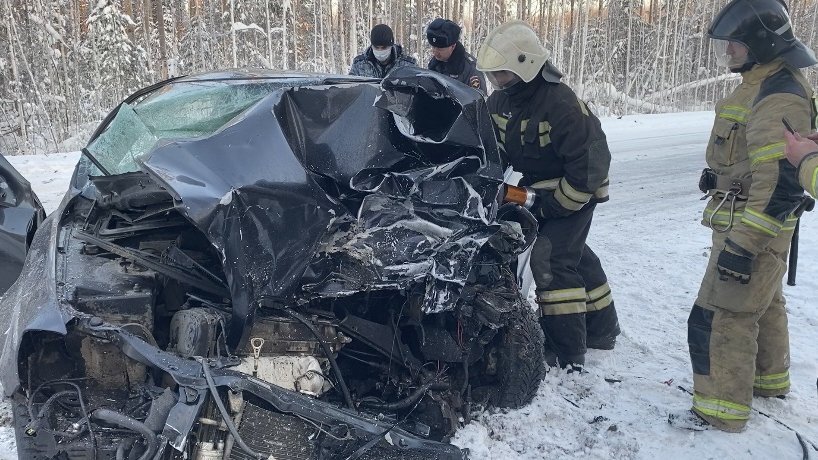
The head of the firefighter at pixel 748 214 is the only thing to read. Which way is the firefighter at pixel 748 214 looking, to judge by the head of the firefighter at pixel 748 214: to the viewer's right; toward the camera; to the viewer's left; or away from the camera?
to the viewer's left

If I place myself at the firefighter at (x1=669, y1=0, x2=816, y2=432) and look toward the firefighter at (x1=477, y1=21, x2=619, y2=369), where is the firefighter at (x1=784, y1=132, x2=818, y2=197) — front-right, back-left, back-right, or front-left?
back-left

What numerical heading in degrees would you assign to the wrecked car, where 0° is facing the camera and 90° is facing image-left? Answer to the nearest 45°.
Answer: approximately 0°

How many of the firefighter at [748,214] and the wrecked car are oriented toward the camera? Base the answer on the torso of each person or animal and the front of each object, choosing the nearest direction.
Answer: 1

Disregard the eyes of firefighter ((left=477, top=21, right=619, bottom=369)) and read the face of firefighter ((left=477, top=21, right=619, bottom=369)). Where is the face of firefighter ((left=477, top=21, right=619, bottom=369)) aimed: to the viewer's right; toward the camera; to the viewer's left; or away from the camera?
to the viewer's left

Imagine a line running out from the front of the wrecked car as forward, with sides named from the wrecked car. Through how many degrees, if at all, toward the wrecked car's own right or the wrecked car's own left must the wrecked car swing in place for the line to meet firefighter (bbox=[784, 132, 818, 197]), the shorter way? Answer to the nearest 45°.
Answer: approximately 90° to the wrecked car's own left

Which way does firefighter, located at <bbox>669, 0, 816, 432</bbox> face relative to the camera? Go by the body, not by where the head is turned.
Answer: to the viewer's left
